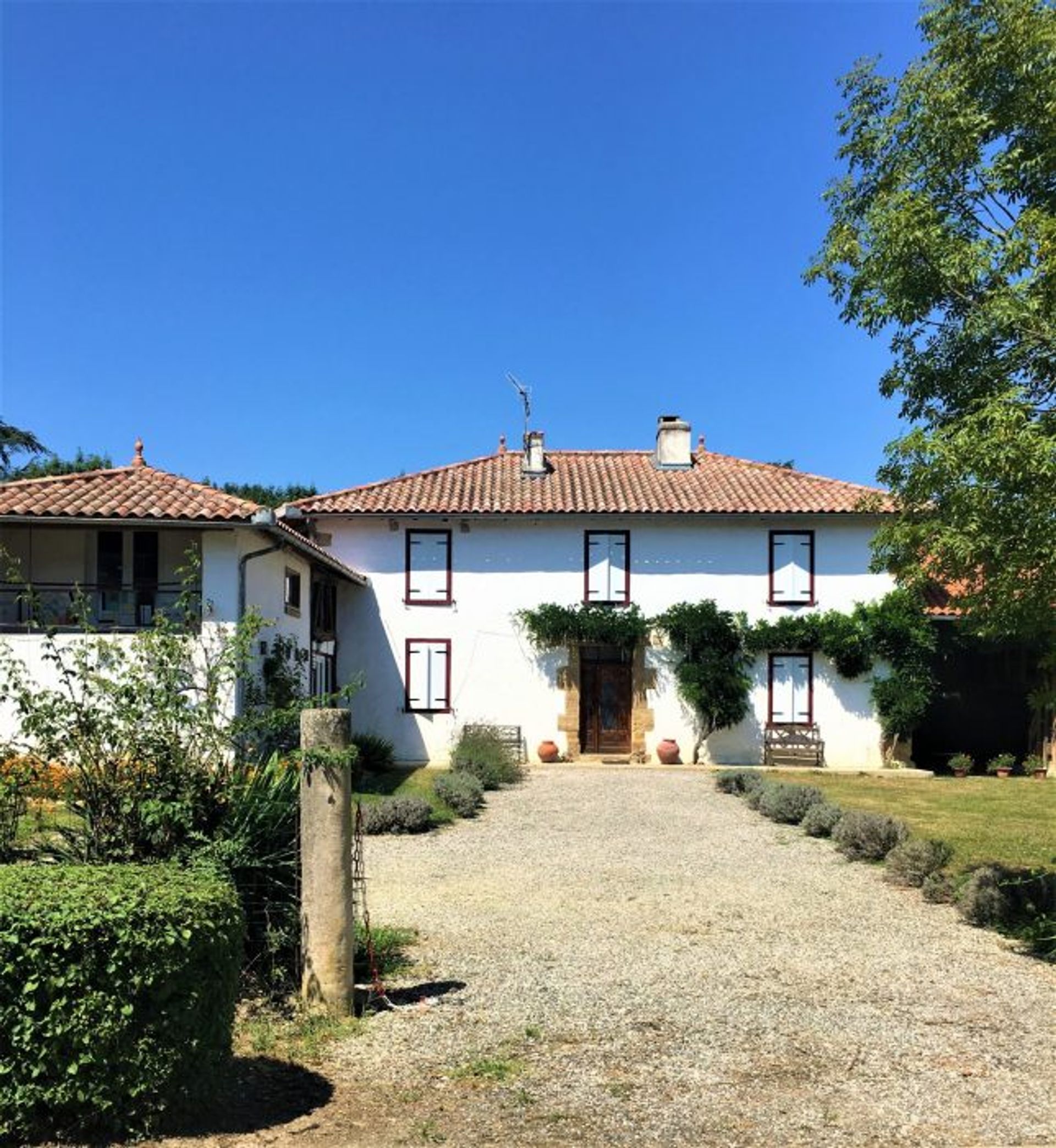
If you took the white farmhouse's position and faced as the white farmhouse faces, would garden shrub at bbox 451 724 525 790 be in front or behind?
in front

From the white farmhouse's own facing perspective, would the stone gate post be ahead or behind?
ahead

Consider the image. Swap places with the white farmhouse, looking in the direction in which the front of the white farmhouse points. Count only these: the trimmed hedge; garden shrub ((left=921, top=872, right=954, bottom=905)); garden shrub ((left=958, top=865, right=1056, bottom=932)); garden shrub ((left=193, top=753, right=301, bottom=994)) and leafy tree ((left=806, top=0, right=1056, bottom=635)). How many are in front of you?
5

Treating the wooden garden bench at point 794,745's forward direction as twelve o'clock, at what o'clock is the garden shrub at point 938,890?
The garden shrub is roughly at 12 o'clock from the wooden garden bench.

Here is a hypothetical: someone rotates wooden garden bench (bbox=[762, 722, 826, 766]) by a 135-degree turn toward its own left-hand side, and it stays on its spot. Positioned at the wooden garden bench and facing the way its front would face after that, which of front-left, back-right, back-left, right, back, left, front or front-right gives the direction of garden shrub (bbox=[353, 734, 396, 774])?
back

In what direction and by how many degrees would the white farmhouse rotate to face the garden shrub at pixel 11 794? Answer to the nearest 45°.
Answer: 0° — it already faces it

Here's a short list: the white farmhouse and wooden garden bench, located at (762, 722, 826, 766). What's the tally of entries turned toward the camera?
2

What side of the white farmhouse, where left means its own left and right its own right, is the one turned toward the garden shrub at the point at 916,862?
front

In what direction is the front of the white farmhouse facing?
toward the camera

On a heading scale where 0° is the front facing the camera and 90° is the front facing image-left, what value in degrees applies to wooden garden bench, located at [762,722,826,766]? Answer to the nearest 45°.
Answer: approximately 0°
